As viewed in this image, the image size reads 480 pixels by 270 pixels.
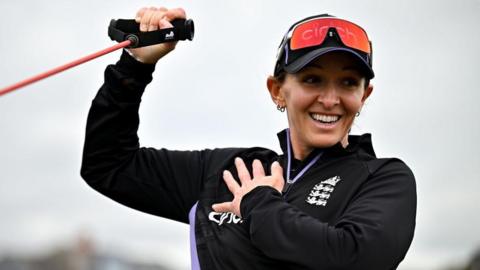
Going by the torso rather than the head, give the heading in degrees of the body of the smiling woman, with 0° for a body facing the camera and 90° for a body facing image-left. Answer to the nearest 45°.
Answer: approximately 0°
